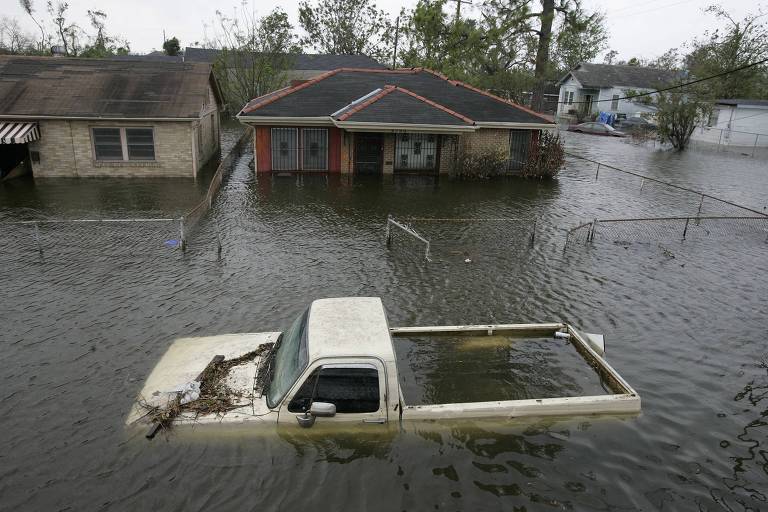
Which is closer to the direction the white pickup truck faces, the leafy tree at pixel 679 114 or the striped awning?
the striped awning

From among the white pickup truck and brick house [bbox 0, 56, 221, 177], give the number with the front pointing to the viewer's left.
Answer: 1

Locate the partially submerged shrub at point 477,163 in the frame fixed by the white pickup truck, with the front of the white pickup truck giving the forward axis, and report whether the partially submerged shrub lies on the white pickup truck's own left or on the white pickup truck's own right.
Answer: on the white pickup truck's own right

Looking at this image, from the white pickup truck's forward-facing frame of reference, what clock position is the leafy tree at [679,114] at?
The leafy tree is roughly at 4 o'clock from the white pickup truck.

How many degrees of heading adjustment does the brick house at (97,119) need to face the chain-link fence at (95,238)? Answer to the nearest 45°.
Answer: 0° — it already faces it

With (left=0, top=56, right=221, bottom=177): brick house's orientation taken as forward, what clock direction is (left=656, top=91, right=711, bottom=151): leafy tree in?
The leafy tree is roughly at 9 o'clock from the brick house.

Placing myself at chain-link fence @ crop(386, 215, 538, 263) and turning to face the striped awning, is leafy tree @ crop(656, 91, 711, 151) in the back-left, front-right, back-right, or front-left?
back-right

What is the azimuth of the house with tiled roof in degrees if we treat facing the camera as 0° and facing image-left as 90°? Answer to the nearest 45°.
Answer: approximately 0°

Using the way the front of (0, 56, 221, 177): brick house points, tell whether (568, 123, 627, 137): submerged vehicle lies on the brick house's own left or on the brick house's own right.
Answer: on the brick house's own left

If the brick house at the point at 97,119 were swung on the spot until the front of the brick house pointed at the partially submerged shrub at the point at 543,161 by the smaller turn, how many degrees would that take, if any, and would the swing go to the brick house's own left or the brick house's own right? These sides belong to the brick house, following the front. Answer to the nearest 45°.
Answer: approximately 90° to the brick house's own left

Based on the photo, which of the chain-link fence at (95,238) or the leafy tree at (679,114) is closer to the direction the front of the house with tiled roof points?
the chain-link fence

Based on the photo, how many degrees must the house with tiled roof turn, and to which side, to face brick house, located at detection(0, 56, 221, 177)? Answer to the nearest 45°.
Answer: approximately 90° to its right

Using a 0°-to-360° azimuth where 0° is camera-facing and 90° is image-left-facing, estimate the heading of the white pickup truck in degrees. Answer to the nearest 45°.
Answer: approximately 90°
